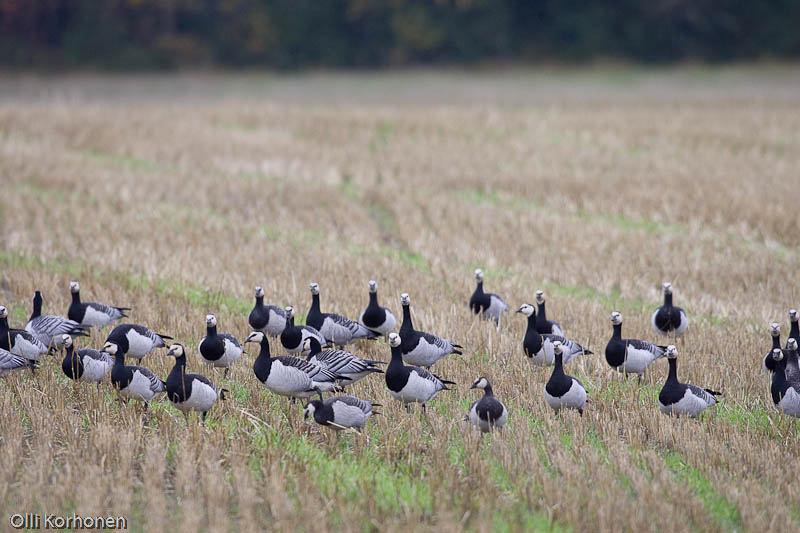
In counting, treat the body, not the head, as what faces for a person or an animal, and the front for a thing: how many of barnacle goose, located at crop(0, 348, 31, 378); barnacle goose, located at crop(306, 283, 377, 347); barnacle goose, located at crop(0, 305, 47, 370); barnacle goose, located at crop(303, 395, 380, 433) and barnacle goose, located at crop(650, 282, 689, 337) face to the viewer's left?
4

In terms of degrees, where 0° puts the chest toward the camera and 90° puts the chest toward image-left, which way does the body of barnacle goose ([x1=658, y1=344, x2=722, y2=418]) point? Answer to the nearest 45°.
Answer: approximately 45°

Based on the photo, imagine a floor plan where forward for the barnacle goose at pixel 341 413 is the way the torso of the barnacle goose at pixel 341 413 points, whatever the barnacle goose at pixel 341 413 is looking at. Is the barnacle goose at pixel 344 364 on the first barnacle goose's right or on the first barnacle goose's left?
on the first barnacle goose's right

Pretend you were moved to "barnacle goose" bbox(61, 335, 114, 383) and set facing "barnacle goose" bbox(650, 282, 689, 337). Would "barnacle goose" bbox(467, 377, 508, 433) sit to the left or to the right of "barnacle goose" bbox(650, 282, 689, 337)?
right

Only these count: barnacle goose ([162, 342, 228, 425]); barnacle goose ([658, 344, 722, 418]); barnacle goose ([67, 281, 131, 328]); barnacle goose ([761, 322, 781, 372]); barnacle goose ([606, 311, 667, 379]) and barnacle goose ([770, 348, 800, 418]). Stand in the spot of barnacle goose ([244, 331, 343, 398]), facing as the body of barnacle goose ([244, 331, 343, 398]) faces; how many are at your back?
4

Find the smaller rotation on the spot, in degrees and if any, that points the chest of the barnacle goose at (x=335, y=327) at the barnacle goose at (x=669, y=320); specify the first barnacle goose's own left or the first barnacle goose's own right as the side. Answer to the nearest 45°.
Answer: approximately 180°

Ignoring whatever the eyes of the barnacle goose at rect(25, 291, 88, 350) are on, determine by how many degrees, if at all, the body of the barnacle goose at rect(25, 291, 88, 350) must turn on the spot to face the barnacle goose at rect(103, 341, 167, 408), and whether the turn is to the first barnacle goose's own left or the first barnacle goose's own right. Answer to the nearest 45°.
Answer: approximately 90° to the first barnacle goose's own left

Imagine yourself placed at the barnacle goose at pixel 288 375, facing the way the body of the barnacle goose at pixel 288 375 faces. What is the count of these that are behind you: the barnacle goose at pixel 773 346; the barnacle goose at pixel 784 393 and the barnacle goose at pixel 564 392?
3

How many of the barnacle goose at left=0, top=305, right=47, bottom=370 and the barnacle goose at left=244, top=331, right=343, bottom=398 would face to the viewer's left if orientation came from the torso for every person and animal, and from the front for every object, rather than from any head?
2

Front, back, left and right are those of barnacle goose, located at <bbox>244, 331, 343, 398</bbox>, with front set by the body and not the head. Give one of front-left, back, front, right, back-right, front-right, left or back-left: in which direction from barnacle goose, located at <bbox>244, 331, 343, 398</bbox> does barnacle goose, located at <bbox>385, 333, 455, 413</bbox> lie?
back

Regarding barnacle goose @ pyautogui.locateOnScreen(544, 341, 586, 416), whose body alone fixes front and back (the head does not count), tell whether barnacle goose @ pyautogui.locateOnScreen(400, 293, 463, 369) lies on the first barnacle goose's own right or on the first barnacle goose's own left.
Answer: on the first barnacle goose's own right

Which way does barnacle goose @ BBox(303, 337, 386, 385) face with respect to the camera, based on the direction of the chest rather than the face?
to the viewer's left

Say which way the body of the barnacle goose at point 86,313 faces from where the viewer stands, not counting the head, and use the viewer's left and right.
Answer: facing to the left of the viewer

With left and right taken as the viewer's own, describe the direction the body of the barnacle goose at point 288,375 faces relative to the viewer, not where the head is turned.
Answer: facing to the left of the viewer

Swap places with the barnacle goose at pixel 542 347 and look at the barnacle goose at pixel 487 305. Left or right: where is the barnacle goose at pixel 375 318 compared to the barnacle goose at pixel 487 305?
left
